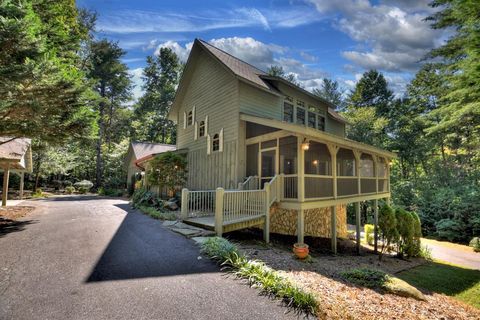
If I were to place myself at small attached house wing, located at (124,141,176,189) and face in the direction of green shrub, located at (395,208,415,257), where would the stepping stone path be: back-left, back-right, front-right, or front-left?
front-right

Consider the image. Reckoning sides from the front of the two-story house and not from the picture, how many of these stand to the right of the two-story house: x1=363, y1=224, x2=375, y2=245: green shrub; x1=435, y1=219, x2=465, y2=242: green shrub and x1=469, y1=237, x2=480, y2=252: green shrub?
0

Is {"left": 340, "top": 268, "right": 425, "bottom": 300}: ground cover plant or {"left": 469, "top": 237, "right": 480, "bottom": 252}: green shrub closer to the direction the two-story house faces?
the ground cover plant

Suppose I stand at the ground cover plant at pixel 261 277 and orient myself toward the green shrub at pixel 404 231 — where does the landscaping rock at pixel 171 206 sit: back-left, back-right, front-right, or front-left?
front-left

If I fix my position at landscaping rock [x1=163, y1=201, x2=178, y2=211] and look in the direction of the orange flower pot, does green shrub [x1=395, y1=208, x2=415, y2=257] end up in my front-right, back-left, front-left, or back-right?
front-left
